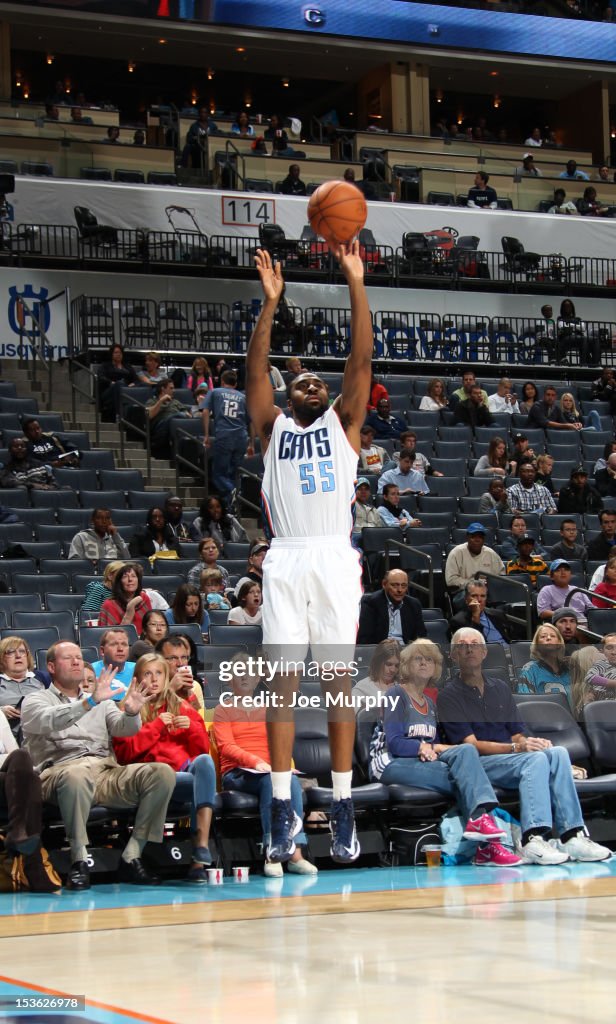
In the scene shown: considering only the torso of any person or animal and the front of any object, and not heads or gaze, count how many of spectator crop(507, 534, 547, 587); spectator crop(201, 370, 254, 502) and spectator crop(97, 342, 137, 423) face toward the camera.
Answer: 2

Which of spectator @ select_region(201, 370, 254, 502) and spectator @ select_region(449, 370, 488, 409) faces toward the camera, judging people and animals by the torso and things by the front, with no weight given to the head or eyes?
spectator @ select_region(449, 370, 488, 409)

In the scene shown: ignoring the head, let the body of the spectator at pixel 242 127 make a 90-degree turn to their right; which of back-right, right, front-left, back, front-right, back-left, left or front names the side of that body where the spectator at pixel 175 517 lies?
left

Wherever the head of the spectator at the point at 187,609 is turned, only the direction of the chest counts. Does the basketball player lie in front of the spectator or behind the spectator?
in front

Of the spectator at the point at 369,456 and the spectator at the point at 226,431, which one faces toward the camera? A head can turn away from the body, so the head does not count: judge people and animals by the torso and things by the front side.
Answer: the spectator at the point at 369,456

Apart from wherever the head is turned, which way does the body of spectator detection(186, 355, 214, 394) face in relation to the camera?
toward the camera

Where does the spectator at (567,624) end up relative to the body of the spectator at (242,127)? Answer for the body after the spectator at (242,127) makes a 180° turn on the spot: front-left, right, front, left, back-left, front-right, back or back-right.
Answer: back

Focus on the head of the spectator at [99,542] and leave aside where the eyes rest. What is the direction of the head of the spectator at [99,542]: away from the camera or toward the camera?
toward the camera

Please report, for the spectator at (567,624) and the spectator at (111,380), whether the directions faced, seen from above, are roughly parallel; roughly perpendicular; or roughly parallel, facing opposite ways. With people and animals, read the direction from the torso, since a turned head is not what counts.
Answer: roughly parallel

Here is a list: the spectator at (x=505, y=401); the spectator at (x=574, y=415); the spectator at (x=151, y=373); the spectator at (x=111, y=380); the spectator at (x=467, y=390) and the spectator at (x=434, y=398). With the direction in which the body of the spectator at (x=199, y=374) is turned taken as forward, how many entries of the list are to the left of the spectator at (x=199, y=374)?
4

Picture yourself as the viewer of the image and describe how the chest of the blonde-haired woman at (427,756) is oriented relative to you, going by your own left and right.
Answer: facing the viewer and to the right of the viewer

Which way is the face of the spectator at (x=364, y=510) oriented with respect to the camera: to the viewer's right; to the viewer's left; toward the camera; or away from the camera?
toward the camera

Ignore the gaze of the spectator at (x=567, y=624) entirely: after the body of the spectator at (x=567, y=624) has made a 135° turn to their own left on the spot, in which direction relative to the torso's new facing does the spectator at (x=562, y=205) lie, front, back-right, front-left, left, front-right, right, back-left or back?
front-left

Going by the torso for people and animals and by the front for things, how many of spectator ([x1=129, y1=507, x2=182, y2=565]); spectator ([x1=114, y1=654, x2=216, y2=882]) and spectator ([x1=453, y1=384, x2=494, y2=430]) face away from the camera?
0

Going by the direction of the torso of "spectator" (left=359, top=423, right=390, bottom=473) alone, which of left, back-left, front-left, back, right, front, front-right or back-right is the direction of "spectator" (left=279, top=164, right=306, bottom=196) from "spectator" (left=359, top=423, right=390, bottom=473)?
back

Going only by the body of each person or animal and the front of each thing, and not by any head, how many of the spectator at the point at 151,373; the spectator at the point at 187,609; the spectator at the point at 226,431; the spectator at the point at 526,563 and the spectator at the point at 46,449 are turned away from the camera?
1

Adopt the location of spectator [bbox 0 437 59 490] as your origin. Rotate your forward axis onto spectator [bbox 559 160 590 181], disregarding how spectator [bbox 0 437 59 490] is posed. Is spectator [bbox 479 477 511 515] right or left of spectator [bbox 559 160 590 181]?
right

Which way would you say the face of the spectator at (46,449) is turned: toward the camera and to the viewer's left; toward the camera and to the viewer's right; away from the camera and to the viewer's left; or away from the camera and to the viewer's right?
toward the camera and to the viewer's right

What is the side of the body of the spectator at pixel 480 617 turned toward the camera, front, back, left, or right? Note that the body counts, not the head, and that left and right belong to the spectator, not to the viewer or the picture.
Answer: front

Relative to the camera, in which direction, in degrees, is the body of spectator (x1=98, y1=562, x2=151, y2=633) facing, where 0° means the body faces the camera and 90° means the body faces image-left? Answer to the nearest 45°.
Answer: approximately 315°

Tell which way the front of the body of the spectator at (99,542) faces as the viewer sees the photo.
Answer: toward the camera

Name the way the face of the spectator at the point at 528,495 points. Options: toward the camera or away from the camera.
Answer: toward the camera

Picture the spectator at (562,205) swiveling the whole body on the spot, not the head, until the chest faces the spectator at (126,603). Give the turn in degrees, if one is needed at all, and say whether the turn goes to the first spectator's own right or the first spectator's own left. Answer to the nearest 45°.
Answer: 0° — they already face them
